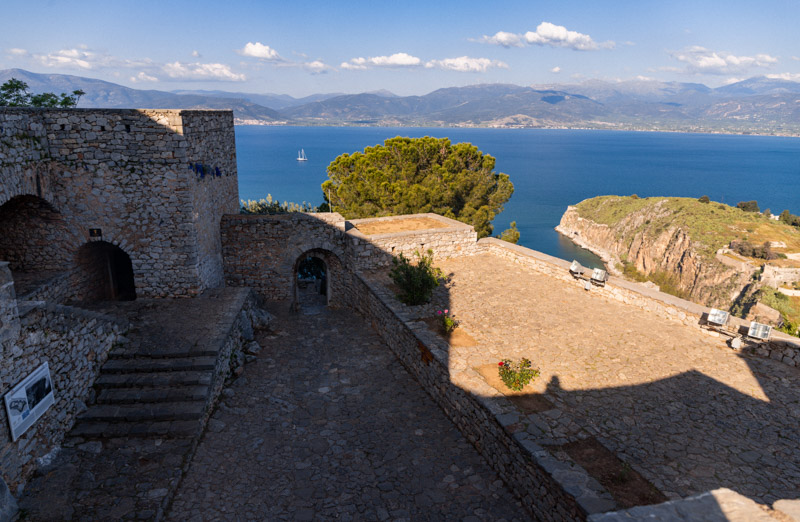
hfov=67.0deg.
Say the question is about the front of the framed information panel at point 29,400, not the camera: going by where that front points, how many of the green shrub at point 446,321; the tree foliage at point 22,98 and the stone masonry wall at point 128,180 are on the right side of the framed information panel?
0

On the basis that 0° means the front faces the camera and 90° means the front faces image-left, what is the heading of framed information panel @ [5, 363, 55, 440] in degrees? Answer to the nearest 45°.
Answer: approximately 315°

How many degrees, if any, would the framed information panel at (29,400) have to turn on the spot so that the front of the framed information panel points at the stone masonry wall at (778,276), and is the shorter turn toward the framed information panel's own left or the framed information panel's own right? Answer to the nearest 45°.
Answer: approximately 45° to the framed information panel's own left

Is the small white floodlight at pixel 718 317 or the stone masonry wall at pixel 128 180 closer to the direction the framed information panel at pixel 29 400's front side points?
the small white floodlight

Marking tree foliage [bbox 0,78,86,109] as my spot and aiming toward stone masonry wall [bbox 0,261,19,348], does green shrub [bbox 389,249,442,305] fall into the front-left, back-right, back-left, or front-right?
front-left

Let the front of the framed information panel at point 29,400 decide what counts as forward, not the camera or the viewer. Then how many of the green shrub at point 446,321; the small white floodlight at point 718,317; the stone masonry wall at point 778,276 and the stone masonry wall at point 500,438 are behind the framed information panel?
0

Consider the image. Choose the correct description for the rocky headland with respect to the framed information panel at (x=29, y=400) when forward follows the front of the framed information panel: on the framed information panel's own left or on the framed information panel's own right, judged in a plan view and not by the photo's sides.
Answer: on the framed information panel's own left

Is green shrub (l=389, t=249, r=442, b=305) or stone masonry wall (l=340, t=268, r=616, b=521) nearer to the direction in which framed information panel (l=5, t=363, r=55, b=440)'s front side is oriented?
the stone masonry wall

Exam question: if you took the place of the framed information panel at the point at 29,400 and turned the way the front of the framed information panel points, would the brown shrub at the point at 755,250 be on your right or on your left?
on your left

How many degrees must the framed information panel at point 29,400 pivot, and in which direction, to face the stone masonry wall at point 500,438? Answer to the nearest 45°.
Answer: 0° — it already faces it

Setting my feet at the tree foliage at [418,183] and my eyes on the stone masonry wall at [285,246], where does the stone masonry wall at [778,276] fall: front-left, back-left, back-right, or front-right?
back-left

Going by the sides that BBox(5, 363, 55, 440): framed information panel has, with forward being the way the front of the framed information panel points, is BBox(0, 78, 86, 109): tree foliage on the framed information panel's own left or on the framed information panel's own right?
on the framed information panel's own left
